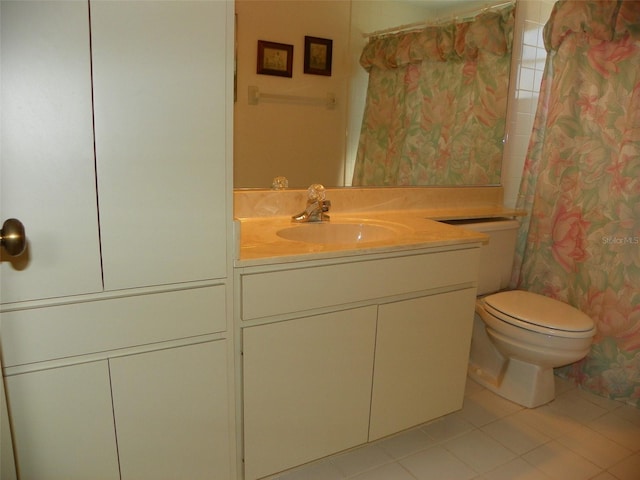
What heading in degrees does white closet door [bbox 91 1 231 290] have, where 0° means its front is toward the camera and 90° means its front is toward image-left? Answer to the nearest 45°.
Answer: approximately 0°

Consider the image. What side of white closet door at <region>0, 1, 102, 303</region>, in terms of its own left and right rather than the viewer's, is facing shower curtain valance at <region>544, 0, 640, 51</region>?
left

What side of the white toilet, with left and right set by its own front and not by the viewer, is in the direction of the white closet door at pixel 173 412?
right

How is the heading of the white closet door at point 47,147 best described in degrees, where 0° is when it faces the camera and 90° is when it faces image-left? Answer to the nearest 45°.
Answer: approximately 0°

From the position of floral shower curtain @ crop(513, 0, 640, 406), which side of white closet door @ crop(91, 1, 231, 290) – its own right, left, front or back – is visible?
left

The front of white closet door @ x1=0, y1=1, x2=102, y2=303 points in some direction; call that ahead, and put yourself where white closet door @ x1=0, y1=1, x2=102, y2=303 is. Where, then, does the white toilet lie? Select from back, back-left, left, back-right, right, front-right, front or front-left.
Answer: left

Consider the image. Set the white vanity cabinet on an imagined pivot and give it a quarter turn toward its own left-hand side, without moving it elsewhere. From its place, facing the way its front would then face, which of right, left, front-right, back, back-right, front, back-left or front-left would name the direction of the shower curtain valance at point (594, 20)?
front

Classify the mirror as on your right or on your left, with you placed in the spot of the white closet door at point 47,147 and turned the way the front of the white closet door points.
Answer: on your left

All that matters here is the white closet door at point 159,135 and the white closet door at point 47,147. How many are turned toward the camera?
2

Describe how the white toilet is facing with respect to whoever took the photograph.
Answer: facing the viewer and to the right of the viewer

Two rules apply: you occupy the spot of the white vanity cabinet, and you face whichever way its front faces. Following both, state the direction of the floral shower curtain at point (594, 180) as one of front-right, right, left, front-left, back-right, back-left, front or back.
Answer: left
